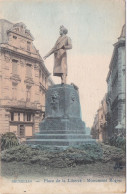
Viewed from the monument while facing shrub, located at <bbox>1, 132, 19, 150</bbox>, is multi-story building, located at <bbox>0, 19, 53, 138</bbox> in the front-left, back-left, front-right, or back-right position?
front-right

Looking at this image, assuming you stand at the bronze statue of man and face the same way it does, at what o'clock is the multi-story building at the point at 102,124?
The multi-story building is roughly at 5 o'clock from the bronze statue of man.

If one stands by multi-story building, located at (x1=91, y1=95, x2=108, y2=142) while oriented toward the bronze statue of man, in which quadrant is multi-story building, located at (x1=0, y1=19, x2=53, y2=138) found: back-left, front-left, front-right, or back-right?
front-right

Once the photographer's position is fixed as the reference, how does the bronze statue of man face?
facing the viewer and to the left of the viewer

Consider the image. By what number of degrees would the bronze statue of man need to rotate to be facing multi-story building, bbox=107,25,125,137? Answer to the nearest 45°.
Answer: approximately 180°

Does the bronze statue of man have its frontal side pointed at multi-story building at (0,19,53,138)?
no

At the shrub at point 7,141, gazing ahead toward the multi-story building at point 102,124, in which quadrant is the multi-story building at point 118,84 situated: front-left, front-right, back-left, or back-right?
front-right
